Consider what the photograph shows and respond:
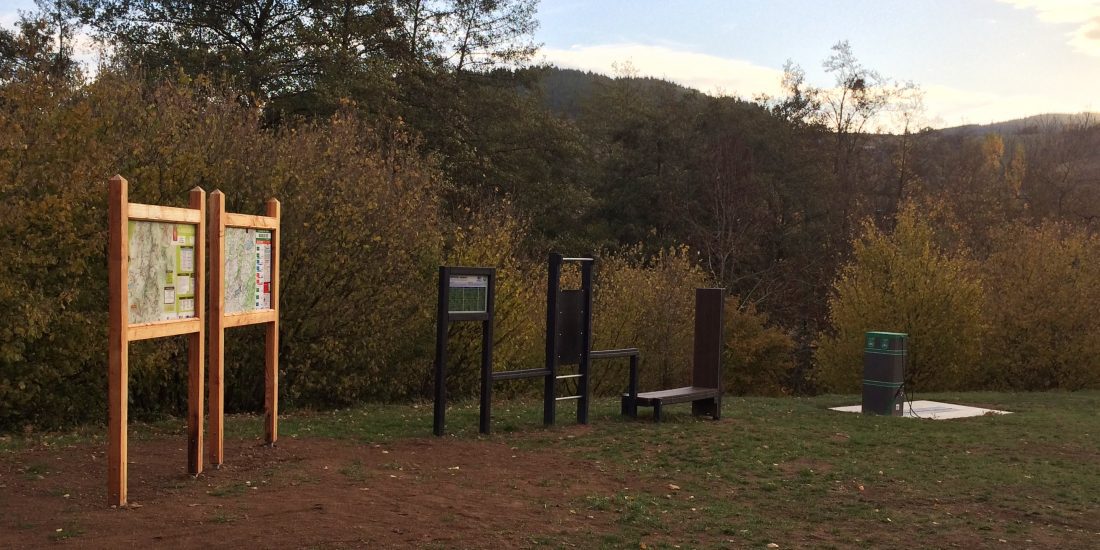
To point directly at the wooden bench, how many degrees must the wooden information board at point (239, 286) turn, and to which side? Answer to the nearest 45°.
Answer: approximately 45° to its left

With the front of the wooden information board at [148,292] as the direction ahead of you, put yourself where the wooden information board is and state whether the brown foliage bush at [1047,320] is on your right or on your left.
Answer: on your left

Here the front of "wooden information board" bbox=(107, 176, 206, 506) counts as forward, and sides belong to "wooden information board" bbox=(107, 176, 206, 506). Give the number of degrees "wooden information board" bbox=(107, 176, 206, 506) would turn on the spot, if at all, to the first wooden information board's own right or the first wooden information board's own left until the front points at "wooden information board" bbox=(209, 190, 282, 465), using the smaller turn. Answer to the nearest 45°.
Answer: approximately 90° to the first wooden information board's own left

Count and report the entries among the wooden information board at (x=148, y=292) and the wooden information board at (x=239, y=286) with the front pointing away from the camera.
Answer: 0

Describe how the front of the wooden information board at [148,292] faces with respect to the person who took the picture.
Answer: facing the viewer and to the right of the viewer

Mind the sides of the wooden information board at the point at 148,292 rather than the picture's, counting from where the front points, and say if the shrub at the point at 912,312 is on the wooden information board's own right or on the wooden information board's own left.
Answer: on the wooden information board's own left

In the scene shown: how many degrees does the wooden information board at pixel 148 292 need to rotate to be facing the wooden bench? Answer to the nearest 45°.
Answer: approximately 90° to its left

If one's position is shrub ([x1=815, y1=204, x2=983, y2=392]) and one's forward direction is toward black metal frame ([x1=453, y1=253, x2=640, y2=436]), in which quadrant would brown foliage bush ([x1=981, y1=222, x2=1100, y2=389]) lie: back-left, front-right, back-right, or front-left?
back-left

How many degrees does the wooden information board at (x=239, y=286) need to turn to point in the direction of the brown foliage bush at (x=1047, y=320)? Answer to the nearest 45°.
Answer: approximately 90° to its left

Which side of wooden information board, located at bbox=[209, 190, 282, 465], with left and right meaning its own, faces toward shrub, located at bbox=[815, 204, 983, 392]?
left

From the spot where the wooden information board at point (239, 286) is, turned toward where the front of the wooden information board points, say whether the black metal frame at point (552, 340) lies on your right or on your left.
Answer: on your left

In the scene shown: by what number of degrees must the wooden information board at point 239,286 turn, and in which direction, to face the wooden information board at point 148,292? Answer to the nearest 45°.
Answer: approximately 90° to its right
